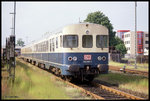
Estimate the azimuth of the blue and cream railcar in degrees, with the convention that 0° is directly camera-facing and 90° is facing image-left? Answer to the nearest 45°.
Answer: approximately 315°
